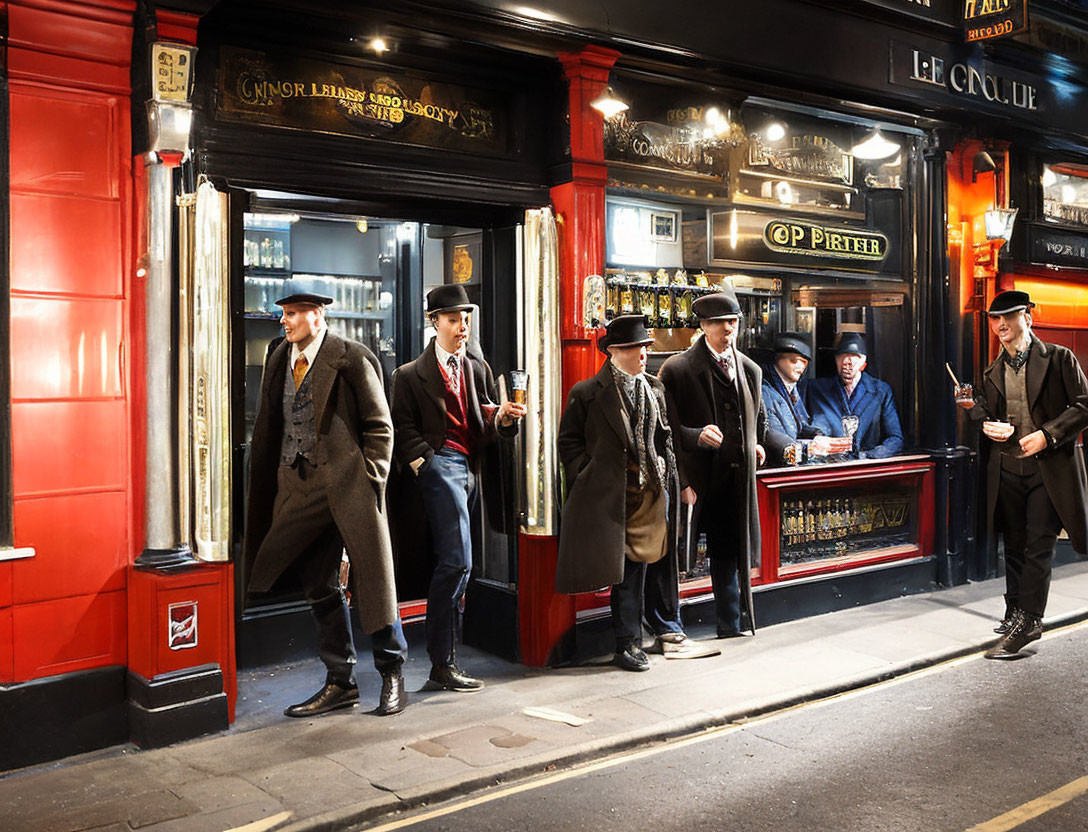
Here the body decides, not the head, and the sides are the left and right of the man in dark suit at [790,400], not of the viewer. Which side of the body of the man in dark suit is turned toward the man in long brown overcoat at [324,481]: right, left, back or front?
right

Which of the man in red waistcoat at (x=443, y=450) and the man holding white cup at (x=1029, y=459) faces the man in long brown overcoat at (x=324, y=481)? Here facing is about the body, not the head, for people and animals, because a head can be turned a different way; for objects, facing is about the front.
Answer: the man holding white cup

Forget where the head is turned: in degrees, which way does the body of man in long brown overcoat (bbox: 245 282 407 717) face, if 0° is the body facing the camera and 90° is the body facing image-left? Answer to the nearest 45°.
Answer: approximately 45°

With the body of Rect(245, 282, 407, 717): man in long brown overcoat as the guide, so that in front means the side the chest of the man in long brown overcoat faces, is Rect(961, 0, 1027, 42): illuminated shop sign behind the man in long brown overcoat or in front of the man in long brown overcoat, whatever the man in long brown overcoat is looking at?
behind

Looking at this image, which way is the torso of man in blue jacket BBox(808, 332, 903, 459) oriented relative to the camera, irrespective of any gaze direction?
toward the camera

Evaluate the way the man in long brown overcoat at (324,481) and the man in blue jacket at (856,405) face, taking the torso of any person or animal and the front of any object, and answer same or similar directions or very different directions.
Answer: same or similar directions

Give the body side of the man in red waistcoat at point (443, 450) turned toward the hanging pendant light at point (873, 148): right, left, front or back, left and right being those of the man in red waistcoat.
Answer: left

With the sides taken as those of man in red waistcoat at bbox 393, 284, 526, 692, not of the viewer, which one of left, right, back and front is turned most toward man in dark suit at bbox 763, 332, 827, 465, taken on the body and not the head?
left

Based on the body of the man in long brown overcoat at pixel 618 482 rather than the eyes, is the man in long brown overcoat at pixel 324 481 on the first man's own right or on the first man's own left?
on the first man's own right

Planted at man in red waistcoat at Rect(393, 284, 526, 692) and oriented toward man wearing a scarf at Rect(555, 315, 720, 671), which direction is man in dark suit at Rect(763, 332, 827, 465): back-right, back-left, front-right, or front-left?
front-left

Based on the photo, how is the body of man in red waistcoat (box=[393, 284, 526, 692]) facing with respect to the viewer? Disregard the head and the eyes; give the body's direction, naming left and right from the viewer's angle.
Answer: facing the viewer and to the right of the viewer

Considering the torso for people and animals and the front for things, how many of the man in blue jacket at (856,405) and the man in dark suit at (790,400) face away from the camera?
0

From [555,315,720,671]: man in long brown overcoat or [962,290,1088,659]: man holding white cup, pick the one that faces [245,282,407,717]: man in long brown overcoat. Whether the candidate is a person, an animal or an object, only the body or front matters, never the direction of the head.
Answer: the man holding white cup

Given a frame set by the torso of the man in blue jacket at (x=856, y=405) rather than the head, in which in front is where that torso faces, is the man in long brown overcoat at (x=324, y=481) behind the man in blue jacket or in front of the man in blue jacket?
in front

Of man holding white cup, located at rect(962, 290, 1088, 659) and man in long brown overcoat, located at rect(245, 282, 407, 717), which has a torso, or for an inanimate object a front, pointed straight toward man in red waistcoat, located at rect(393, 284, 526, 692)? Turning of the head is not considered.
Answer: the man holding white cup
